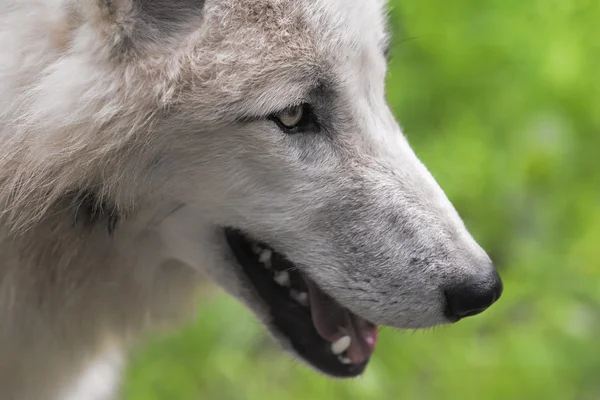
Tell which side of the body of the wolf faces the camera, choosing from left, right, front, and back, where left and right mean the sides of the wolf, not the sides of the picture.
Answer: right
